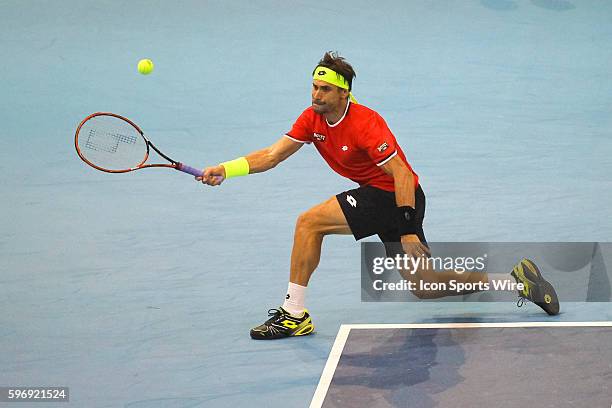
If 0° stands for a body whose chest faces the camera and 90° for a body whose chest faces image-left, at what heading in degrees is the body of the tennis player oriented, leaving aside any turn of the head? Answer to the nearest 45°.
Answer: approximately 45°
